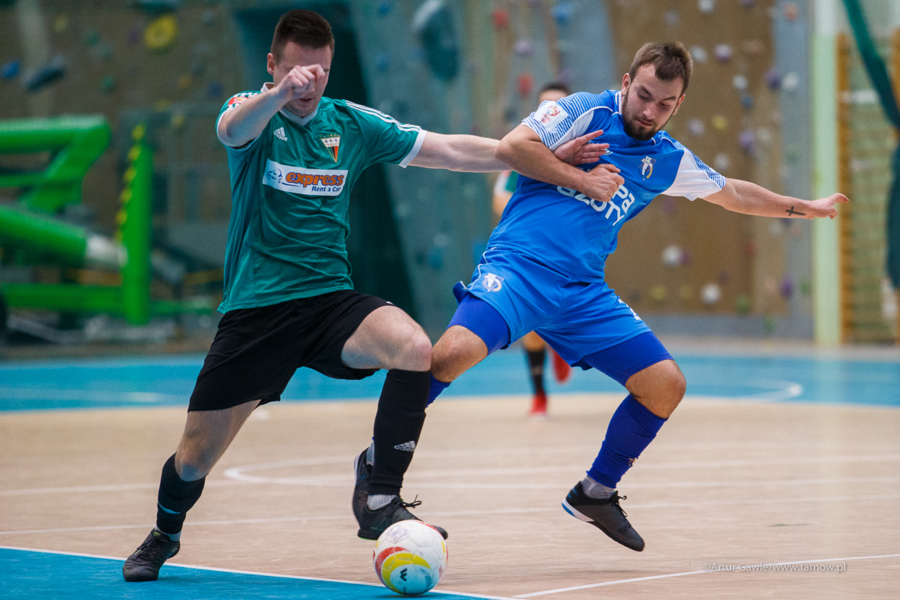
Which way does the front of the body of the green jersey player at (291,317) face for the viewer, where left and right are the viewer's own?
facing the viewer and to the right of the viewer

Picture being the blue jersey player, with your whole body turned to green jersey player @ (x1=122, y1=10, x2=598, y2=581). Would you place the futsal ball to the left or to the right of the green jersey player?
left

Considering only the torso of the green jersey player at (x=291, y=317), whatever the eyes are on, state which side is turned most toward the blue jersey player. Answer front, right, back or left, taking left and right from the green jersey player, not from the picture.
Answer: left

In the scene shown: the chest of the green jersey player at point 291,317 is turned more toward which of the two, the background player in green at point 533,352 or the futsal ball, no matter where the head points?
the futsal ball

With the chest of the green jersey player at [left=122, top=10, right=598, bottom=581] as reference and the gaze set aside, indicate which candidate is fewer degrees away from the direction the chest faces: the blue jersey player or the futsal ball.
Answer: the futsal ball

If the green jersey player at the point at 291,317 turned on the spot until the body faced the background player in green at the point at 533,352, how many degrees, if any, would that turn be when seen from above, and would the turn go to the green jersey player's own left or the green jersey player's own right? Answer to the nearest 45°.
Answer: approximately 135° to the green jersey player's own left

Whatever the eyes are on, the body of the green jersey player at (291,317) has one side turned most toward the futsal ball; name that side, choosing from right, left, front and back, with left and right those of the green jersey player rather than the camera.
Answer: front
